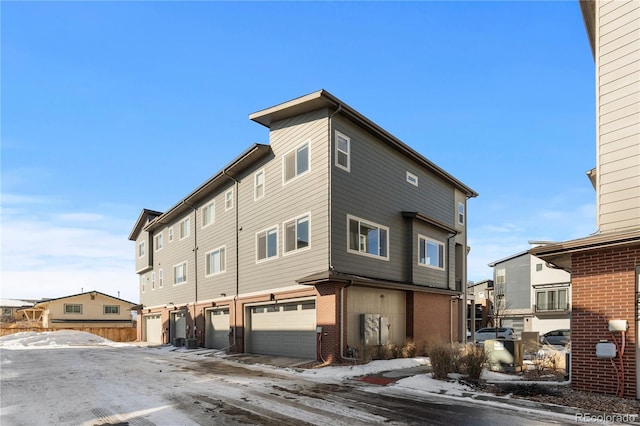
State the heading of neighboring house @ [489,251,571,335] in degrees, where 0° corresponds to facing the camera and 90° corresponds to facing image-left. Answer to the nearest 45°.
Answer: approximately 0°

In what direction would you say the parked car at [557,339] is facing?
to the viewer's left
